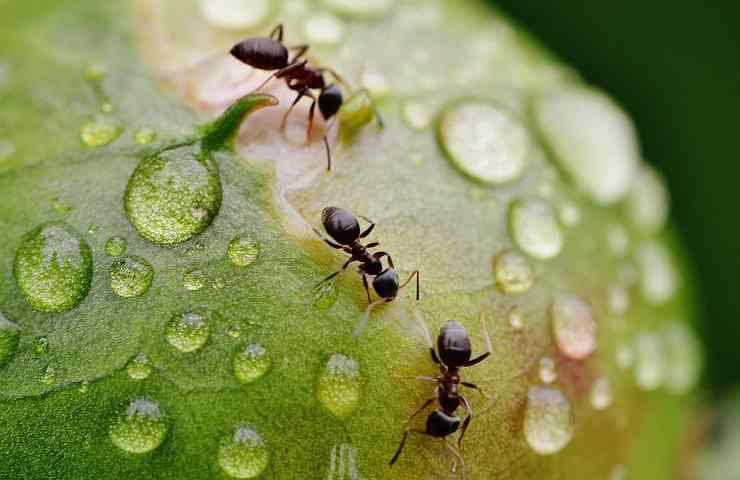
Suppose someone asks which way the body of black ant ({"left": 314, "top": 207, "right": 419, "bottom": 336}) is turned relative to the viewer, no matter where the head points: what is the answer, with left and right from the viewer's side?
facing the viewer and to the right of the viewer

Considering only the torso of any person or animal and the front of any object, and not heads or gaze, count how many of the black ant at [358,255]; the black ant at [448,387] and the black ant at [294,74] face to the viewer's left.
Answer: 0

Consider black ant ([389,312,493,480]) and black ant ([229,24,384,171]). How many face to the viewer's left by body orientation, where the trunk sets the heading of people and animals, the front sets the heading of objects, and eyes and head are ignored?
0

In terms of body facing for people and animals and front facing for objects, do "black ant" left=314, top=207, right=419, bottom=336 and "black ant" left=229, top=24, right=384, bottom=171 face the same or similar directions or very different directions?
same or similar directions
